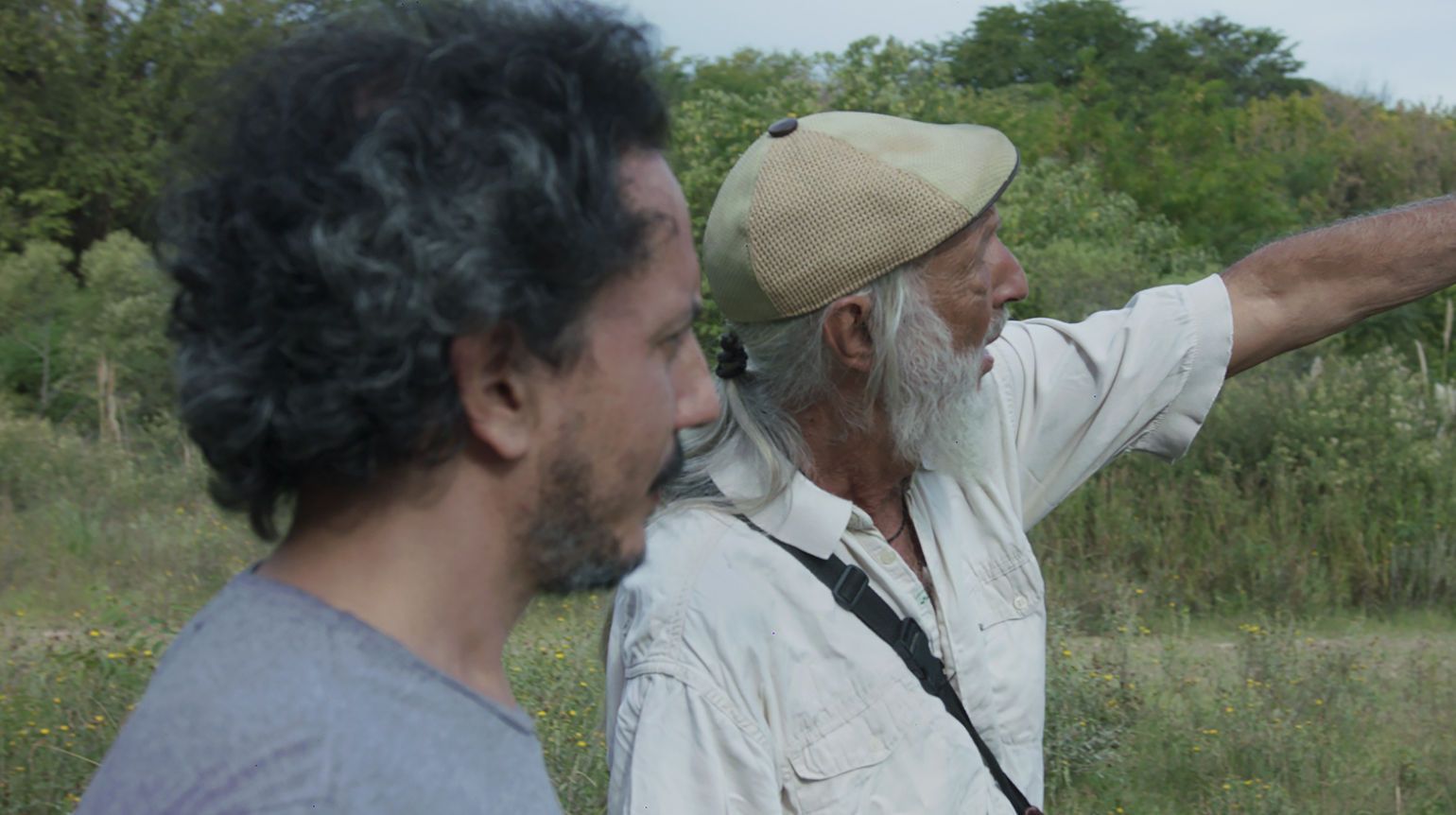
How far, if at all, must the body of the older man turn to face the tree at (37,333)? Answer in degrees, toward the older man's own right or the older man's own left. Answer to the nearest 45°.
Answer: approximately 180°

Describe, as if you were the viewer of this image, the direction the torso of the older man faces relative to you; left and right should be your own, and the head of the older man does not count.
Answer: facing the viewer and to the right of the viewer

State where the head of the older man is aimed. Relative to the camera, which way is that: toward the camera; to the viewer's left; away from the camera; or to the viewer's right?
to the viewer's right
